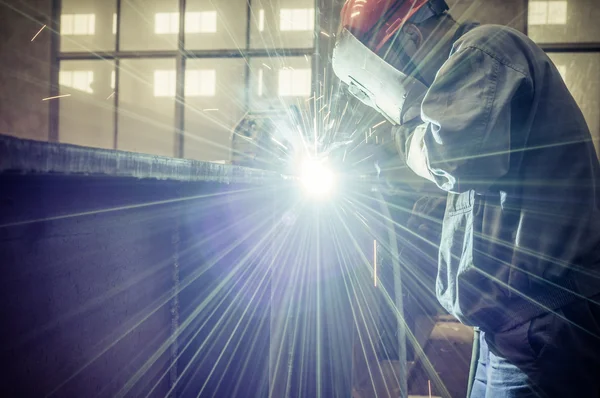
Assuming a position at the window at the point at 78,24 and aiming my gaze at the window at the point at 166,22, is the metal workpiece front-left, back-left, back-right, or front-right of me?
front-right

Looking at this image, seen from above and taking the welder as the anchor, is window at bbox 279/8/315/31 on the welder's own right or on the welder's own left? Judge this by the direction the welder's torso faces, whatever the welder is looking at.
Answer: on the welder's own right

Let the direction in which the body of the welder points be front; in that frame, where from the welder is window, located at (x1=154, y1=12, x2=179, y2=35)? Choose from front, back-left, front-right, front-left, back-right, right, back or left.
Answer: front-right

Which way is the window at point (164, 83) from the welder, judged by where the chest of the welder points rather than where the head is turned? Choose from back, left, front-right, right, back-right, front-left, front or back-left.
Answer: front-right

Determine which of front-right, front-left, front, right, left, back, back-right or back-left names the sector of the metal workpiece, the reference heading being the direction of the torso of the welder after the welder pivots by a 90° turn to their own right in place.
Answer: back-left

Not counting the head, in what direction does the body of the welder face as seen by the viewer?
to the viewer's left

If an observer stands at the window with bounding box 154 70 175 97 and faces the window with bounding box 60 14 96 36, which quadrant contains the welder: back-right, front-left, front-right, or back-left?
back-left

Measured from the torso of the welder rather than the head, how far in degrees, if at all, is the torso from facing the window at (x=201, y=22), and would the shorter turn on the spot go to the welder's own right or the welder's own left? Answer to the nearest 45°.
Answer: approximately 45° to the welder's own right
